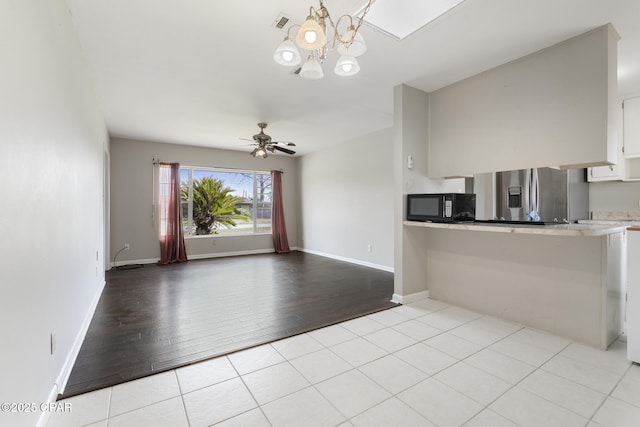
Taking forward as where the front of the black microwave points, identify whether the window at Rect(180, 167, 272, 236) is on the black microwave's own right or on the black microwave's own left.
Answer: on the black microwave's own right

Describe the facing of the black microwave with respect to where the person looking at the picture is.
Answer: facing the viewer and to the left of the viewer

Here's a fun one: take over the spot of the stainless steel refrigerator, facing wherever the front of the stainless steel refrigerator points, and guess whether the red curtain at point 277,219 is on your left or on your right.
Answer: on your right

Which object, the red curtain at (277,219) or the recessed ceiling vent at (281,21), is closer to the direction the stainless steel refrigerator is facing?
the recessed ceiling vent

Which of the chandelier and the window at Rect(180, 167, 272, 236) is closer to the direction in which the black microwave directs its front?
the chandelier

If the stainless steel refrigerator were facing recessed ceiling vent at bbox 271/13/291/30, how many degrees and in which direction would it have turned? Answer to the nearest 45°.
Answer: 0° — it already faces it

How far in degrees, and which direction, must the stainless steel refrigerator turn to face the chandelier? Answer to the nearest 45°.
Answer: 0° — it already faces it

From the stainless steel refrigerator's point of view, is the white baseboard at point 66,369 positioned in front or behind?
in front

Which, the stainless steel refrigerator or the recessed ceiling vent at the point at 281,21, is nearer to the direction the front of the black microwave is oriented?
the recessed ceiling vent

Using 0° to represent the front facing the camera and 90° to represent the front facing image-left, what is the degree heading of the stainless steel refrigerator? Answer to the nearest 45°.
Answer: approximately 45°

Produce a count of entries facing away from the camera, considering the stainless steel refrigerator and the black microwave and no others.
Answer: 0
